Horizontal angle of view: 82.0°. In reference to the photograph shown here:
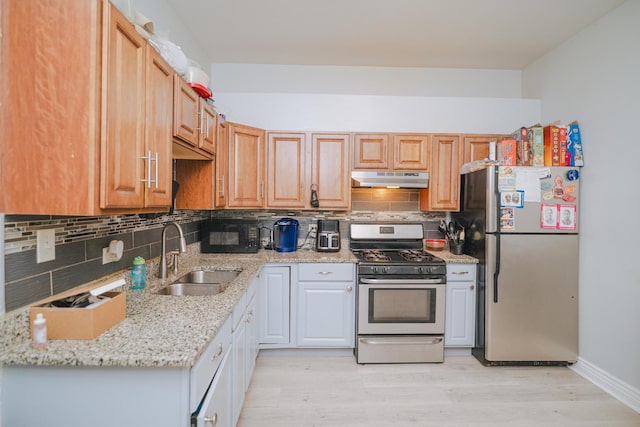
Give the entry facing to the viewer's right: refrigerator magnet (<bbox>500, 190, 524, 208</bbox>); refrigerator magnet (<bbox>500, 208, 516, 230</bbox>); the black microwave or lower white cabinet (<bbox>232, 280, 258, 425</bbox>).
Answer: the lower white cabinet

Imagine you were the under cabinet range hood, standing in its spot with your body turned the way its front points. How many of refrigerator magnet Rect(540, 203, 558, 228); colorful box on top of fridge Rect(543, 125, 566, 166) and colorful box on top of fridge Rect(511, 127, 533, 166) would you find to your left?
3

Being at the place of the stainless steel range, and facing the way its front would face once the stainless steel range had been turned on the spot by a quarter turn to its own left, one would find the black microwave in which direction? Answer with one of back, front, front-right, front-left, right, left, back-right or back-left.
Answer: back

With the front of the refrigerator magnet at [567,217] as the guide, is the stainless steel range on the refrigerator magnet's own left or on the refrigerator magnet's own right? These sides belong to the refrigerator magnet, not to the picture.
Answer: on the refrigerator magnet's own right

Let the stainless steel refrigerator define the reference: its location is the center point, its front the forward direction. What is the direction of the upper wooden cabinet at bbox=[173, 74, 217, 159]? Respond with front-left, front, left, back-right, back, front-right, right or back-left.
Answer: front-right

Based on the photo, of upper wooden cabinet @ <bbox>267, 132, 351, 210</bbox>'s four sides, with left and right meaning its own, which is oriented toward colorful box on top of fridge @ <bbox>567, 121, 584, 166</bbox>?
left

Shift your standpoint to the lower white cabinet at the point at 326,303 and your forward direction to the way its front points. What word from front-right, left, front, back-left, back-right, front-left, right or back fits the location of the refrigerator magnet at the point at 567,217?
left

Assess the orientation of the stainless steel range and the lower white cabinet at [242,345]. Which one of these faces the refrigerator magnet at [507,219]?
the lower white cabinet
